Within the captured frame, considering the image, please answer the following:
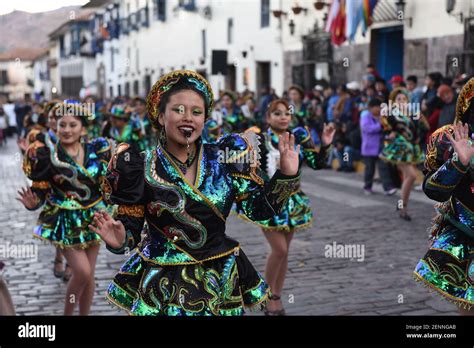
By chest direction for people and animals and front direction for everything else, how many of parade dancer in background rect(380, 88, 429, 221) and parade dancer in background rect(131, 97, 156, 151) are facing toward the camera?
2

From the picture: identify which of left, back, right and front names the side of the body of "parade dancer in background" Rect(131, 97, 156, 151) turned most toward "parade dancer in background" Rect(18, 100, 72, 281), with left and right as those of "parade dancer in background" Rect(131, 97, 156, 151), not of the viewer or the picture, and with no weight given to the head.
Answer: front

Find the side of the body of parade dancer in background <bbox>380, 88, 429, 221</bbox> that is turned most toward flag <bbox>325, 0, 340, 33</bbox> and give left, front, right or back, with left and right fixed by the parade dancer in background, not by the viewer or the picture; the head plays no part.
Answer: back

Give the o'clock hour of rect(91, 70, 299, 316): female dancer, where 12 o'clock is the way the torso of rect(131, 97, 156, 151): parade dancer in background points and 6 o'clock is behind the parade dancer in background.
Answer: The female dancer is roughly at 12 o'clock from the parade dancer in background.

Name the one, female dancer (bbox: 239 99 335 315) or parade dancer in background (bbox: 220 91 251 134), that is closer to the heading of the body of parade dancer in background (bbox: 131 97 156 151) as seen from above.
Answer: the female dancer

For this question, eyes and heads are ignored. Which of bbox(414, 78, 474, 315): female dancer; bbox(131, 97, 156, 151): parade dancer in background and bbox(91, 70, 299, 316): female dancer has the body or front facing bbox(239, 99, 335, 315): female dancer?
the parade dancer in background

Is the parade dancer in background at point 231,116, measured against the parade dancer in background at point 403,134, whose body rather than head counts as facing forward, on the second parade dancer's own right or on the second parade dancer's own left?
on the second parade dancer's own right

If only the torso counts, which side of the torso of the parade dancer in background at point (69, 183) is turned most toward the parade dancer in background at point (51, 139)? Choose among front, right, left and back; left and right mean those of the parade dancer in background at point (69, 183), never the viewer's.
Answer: back

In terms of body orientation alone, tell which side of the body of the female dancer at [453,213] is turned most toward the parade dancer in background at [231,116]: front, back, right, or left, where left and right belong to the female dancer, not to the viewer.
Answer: back

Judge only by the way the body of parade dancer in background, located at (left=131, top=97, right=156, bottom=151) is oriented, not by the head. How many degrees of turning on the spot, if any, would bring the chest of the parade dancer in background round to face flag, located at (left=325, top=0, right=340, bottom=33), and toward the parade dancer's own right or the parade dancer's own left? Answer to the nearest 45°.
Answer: approximately 135° to the parade dancer's own left

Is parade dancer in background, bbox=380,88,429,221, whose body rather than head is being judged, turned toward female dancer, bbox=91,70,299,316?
yes

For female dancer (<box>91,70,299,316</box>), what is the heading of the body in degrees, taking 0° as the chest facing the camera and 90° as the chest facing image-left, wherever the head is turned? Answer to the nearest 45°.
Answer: approximately 0°

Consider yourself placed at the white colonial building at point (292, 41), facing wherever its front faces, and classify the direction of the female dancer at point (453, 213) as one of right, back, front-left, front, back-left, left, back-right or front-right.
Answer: front-left
